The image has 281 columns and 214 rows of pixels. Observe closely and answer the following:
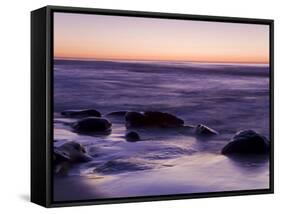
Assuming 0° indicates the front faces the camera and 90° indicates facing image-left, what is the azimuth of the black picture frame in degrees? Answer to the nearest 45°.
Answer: approximately 315°
